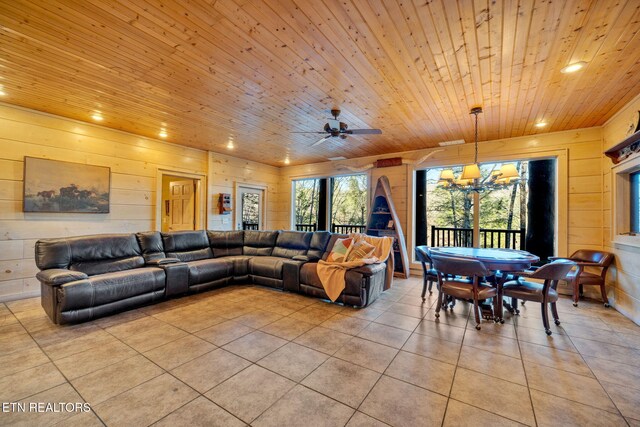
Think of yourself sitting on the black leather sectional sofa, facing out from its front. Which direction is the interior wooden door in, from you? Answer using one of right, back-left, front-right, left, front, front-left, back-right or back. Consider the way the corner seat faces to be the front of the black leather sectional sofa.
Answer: back

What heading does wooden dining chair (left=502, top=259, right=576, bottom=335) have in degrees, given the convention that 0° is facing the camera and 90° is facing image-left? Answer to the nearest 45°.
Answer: approximately 135°

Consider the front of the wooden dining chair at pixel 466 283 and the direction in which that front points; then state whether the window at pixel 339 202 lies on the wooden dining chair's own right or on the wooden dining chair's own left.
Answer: on the wooden dining chair's own left

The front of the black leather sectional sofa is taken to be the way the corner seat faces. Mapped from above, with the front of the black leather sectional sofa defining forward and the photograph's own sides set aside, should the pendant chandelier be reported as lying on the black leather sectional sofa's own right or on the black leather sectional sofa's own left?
on the black leather sectional sofa's own left

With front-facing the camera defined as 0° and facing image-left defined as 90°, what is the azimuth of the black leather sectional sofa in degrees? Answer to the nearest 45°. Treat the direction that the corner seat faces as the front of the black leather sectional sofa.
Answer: approximately 0°

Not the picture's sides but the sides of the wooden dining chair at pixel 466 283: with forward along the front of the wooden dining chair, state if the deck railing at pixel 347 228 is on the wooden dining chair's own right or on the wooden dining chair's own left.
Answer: on the wooden dining chair's own left

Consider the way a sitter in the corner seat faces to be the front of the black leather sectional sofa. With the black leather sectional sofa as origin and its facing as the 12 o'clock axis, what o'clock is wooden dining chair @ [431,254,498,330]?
The wooden dining chair is roughly at 10 o'clock from the black leather sectional sofa.

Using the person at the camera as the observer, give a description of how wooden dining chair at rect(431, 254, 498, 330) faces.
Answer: facing away from the viewer and to the right of the viewer

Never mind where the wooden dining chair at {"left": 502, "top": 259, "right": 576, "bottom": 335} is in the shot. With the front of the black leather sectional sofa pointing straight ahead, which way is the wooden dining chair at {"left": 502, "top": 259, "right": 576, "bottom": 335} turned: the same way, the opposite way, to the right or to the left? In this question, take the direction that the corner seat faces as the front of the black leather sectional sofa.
the opposite way

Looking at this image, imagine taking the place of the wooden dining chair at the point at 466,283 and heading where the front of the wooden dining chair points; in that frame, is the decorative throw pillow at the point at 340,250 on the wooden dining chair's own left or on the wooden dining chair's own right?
on the wooden dining chair's own left

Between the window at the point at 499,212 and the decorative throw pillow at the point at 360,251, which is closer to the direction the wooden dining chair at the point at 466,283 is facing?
the window

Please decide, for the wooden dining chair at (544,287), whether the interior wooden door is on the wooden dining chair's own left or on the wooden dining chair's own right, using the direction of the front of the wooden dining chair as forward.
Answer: on the wooden dining chair's own left
